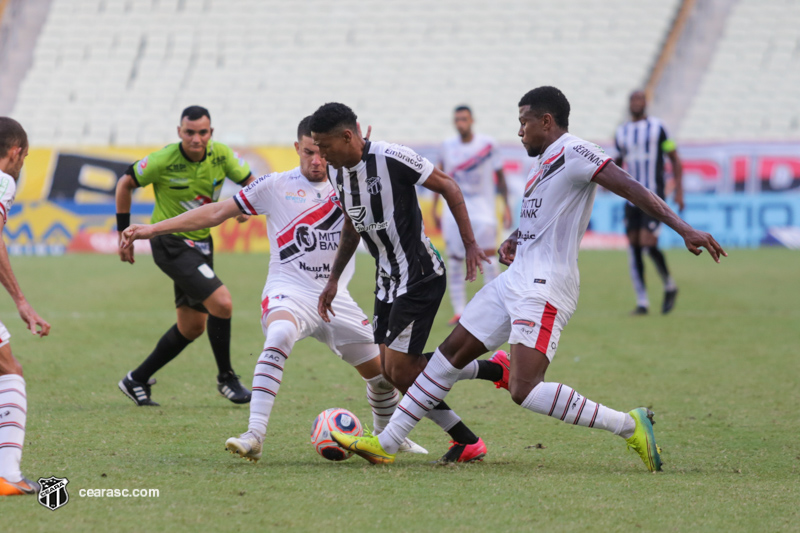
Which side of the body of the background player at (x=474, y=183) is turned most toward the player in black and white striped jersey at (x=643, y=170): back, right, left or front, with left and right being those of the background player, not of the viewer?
left

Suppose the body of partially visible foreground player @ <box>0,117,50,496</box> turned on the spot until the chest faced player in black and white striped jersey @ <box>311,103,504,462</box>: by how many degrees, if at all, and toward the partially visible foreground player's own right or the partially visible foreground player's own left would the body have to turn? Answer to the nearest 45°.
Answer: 0° — they already face them

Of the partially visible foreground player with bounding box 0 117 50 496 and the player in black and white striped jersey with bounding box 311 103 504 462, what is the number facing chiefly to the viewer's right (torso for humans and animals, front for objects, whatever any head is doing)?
1

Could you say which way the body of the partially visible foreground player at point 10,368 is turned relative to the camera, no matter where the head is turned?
to the viewer's right

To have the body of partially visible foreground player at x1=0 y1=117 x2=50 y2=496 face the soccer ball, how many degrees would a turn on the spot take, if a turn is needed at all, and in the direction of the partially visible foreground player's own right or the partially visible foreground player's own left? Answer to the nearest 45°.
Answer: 0° — they already face it

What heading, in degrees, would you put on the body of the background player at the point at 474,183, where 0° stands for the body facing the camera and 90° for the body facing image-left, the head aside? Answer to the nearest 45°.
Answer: approximately 0°

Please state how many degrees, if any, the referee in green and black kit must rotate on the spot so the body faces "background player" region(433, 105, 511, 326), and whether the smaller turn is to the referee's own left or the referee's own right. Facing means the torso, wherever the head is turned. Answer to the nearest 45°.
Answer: approximately 90° to the referee's own left
